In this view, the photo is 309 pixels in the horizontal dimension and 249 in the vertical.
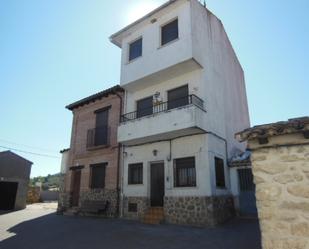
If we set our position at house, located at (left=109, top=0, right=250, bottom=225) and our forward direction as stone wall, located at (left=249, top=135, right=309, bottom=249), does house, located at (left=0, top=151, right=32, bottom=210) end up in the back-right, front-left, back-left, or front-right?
back-right

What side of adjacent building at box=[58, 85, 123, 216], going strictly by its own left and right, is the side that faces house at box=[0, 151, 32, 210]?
right

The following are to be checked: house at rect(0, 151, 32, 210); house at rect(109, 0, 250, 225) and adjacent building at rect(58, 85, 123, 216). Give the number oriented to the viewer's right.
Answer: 0

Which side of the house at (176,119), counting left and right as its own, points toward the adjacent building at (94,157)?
right

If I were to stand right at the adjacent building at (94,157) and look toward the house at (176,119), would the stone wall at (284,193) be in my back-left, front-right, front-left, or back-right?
front-right

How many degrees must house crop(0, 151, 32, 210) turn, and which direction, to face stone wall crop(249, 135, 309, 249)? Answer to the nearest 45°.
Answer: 0° — it already faces it

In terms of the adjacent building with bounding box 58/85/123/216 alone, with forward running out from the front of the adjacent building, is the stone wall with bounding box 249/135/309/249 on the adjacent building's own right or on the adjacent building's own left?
on the adjacent building's own left

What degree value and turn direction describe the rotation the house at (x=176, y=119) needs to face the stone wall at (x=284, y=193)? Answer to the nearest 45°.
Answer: approximately 45° to its left

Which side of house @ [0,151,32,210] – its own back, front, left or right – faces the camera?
front

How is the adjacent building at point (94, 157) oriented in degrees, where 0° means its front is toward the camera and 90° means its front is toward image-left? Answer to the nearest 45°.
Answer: approximately 45°

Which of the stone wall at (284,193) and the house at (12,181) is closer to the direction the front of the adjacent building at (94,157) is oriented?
the stone wall
